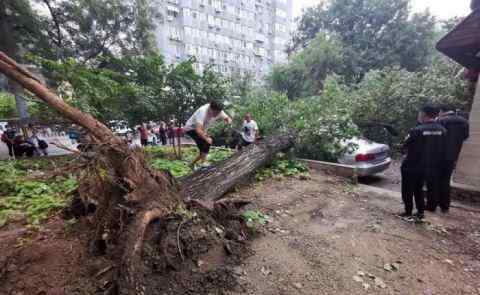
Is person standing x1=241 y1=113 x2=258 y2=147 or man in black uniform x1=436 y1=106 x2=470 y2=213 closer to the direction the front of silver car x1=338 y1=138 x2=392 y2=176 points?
the person standing

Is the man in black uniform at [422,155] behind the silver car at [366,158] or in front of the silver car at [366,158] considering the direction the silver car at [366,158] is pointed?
behind

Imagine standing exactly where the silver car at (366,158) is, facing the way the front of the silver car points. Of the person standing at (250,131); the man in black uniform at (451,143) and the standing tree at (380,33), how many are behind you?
1

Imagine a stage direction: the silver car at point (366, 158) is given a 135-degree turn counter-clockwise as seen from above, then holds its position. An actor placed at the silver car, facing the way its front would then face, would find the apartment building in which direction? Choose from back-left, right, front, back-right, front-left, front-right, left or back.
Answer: back-right

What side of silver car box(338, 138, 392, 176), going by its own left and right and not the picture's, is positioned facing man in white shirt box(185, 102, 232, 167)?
left

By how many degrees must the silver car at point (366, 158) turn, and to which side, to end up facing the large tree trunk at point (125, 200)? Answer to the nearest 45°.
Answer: approximately 90° to its left

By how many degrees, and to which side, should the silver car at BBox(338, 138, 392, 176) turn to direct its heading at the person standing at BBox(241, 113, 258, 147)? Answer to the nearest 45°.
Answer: approximately 45° to its left

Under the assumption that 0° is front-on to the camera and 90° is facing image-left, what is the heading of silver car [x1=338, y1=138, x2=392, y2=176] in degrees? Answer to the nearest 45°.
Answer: approximately 135°

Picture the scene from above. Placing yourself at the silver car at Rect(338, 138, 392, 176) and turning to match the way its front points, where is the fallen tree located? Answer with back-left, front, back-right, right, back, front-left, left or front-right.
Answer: left

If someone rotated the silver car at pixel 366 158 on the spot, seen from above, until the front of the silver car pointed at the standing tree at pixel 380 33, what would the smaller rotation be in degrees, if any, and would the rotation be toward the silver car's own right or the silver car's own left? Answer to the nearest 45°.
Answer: approximately 45° to the silver car's own right

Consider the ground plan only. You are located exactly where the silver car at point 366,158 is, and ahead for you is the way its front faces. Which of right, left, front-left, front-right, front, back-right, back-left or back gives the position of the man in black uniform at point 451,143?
back
